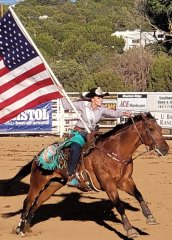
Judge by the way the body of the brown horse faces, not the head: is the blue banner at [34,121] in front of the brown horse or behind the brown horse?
behind

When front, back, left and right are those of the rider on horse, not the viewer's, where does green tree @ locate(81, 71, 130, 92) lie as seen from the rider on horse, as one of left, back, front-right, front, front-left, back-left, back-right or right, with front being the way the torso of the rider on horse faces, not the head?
back-left

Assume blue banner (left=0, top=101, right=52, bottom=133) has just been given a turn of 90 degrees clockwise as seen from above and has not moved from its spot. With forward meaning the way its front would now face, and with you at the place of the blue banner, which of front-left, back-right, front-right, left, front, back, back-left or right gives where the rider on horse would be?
left

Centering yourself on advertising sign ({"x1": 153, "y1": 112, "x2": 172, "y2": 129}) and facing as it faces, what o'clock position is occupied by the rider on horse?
The rider on horse is roughly at 12 o'clock from the advertising sign.

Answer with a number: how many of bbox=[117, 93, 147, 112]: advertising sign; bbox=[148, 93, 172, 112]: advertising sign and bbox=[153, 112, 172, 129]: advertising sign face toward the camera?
3

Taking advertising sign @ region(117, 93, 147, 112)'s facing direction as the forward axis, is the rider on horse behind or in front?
in front

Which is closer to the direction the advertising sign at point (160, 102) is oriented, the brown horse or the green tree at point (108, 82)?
the brown horse

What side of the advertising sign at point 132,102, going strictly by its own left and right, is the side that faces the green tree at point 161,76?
back

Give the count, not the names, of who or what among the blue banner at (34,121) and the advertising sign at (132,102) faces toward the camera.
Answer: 2

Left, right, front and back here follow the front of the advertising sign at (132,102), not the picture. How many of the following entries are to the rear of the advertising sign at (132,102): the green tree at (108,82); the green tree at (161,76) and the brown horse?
2

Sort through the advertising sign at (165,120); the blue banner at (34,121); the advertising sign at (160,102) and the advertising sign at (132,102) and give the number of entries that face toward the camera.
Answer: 4

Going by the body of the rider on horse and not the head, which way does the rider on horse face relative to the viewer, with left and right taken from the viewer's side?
facing the viewer and to the right of the viewer

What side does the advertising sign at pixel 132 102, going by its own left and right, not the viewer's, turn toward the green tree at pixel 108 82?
back

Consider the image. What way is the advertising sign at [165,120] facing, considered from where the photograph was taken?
facing the viewer

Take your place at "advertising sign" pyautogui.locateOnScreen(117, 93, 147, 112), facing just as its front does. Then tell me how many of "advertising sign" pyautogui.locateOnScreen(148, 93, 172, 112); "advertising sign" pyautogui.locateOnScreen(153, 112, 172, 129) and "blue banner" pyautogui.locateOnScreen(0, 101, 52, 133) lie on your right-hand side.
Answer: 1

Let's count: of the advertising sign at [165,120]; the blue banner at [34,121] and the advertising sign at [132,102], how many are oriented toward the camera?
3
